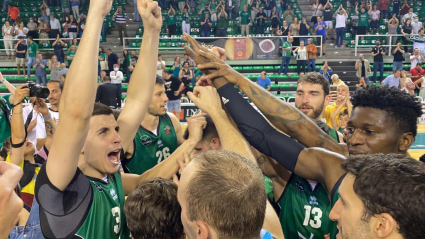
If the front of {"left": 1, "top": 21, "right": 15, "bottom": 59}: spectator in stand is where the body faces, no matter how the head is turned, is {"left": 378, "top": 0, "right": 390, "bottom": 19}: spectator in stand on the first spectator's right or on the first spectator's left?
on the first spectator's left

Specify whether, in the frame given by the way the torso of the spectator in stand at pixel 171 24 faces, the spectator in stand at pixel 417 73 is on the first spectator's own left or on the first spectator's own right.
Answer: on the first spectator's own left

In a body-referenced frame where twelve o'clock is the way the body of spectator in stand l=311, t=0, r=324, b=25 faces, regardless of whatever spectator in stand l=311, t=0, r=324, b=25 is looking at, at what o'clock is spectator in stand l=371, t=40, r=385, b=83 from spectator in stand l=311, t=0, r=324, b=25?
spectator in stand l=371, t=40, r=385, b=83 is roughly at 11 o'clock from spectator in stand l=311, t=0, r=324, b=25.

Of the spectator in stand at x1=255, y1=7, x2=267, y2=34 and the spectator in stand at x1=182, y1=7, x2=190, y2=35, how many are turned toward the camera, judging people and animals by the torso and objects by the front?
2

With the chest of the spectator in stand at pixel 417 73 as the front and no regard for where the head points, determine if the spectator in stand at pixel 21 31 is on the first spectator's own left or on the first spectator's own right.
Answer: on the first spectator's own right

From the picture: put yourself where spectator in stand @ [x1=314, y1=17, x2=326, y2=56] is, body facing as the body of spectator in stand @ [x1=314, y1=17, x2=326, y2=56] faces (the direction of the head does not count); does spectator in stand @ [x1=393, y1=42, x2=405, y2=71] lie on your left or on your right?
on your left

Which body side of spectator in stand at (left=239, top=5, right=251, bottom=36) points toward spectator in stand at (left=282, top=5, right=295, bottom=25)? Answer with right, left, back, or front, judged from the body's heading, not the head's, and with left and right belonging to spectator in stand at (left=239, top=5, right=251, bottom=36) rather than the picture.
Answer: left

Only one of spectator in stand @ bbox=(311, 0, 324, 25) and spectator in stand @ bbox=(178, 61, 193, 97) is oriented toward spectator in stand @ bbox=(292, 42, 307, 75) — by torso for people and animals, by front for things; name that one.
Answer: spectator in stand @ bbox=(311, 0, 324, 25)

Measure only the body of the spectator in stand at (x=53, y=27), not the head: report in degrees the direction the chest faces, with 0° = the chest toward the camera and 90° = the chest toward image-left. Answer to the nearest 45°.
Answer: approximately 0°

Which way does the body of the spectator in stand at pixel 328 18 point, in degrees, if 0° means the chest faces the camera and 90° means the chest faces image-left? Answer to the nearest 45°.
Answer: approximately 0°

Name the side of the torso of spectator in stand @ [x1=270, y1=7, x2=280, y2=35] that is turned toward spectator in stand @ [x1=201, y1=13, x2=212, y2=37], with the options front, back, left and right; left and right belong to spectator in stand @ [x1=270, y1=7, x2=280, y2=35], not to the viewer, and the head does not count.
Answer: right
